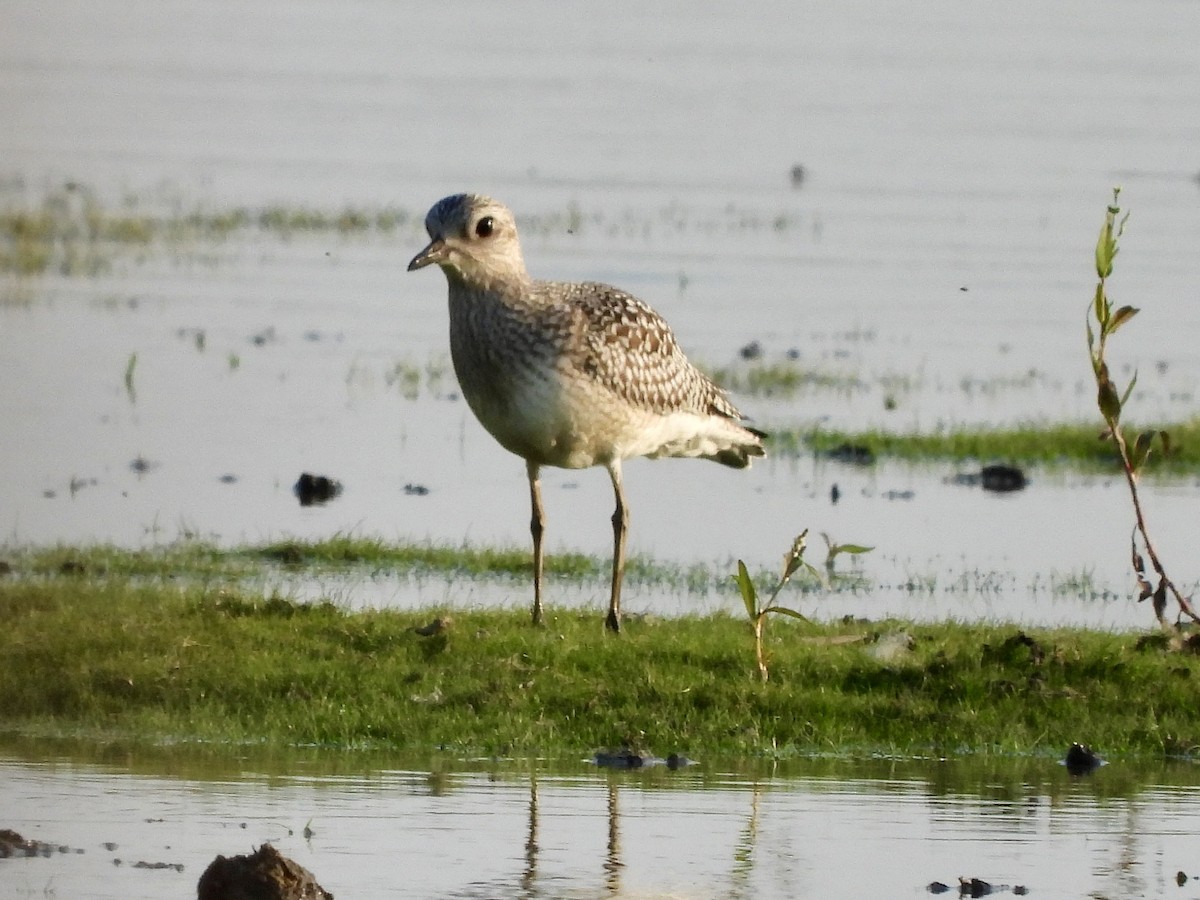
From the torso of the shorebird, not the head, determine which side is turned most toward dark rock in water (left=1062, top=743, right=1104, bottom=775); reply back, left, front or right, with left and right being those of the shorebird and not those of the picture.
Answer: left

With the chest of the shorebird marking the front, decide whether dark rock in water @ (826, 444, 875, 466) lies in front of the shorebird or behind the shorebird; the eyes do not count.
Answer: behind

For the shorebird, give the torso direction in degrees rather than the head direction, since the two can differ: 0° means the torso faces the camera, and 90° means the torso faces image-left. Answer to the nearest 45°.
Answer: approximately 45°

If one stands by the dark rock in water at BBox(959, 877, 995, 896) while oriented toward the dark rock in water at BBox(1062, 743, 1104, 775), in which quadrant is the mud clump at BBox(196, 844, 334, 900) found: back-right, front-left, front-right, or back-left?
back-left

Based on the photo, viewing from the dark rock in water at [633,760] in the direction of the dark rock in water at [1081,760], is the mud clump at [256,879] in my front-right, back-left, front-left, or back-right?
back-right

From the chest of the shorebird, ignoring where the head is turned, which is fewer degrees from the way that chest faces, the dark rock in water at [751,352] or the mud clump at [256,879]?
the mud clump

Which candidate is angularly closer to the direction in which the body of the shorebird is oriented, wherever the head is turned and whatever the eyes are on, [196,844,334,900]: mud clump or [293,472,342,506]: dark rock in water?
the mud clump

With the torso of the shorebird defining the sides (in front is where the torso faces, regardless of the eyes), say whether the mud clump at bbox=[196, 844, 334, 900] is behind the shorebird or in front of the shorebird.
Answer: in front

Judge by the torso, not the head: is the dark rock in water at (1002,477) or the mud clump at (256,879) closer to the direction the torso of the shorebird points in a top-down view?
the mud clump

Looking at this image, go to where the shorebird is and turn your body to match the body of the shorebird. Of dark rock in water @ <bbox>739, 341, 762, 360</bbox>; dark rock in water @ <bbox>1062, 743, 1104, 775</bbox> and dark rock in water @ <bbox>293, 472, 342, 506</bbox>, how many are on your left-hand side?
1

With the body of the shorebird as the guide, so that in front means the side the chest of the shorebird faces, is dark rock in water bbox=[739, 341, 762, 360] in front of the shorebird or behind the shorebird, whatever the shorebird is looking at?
behind
